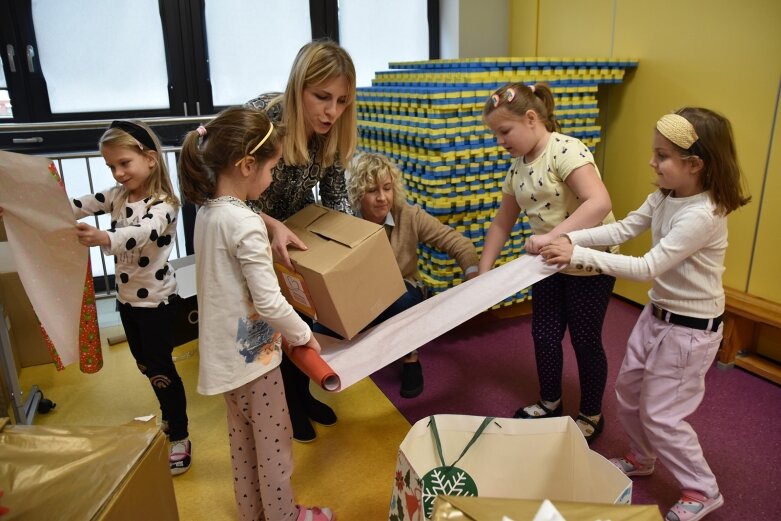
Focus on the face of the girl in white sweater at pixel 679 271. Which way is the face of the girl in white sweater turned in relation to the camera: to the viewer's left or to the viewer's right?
to the viewer's left

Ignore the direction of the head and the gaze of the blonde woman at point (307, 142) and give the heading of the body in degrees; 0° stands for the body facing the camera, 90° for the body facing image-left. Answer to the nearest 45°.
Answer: approximately 315°

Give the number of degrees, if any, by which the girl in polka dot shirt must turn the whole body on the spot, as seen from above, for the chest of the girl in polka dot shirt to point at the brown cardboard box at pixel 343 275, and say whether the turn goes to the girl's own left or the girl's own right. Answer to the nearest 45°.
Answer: approximately 90° to the girl's own left

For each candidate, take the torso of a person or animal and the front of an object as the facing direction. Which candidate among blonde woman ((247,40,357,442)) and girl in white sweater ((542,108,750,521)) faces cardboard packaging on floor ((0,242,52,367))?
the girl in white sweater

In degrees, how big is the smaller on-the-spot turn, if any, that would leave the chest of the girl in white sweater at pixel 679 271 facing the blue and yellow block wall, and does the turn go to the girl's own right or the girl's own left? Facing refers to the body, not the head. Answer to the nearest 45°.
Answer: approximately 45° to the girl's own right

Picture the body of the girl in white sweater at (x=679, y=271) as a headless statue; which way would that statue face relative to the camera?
to the viewer's left

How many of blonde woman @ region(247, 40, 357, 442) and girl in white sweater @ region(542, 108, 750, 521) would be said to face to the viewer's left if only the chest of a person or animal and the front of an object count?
1

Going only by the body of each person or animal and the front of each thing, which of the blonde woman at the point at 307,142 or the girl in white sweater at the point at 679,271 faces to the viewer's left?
the girl in white sweater
